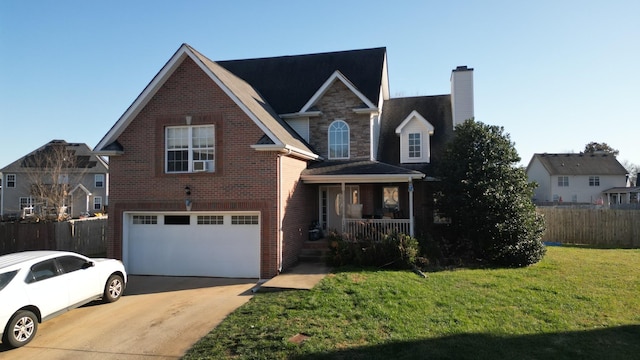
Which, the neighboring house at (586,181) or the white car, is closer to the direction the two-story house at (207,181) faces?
the white car

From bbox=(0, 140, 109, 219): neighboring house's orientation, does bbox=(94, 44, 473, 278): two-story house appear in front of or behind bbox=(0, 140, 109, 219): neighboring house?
in front

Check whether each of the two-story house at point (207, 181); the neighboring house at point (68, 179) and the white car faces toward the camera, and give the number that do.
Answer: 2

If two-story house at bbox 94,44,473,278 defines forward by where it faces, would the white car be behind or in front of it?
in front

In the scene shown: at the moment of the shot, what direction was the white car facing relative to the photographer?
facing away from the viewer and to the right of the viewer

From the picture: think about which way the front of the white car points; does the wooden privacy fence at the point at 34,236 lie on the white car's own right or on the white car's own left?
on the white car's own left

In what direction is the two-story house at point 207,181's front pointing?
toward the camera

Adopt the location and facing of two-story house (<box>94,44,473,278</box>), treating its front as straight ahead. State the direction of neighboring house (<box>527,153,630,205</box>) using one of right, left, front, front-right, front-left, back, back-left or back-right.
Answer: back-left

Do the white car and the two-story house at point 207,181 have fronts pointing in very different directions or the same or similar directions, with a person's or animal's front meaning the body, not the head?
very different directions

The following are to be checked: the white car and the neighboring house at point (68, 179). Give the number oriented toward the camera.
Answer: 1

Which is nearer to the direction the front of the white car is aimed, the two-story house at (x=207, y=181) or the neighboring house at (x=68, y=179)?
the two-story house
